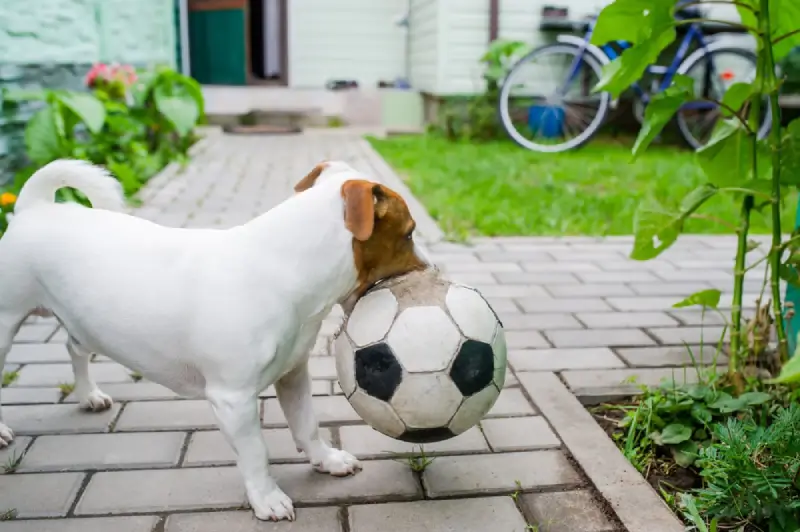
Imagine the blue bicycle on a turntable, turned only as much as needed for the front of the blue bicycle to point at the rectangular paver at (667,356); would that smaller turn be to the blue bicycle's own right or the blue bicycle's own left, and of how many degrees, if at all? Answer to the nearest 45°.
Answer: approximately 90° to the blue bicycle's own left

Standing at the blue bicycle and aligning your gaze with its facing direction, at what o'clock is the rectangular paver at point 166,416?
The rectangular paver is roughly at 9 o'clock from the blue bicycle.

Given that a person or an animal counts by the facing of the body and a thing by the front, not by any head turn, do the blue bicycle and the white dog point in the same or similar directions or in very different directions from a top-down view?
very different directions

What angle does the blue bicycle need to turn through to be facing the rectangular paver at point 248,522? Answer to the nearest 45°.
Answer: approximately 90° to its left

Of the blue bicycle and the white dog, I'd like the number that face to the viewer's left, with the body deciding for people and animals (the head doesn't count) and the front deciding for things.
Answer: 1

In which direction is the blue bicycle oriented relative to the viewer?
to the viewer's left

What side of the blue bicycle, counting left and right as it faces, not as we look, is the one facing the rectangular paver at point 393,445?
left

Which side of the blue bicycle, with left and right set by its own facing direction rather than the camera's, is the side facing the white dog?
left
